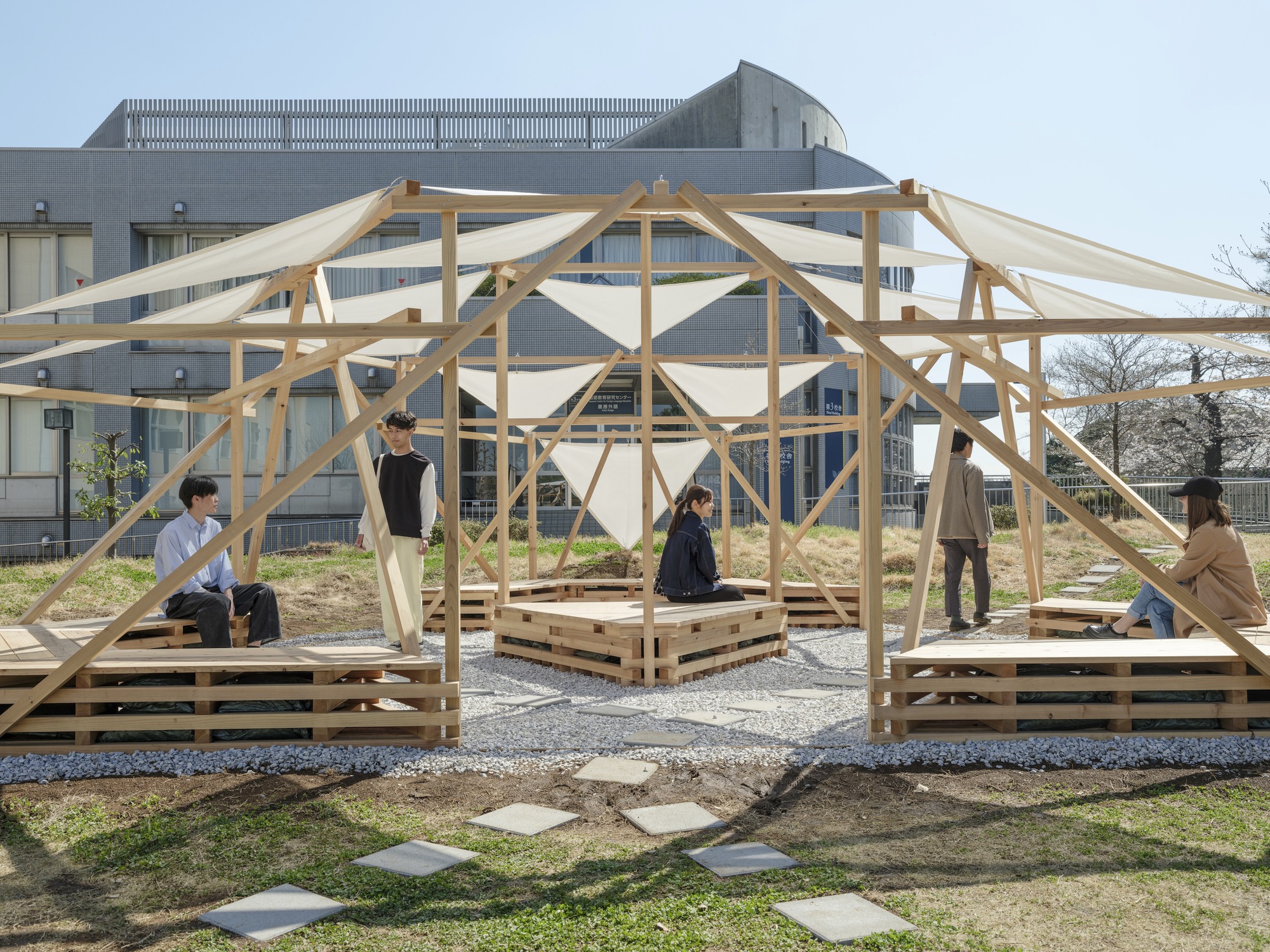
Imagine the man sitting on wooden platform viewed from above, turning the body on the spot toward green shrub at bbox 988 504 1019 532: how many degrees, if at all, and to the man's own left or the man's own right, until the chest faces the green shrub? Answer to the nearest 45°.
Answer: approximately 90° to the man's own left

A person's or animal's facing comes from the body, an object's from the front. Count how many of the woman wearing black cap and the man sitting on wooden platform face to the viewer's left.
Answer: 1

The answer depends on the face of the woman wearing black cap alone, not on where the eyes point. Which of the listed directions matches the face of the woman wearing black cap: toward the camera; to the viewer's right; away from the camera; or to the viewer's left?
to the viewer's left

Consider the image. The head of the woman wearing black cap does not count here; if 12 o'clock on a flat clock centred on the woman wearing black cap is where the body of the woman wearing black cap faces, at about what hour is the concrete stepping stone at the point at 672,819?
The concrete stepping stone is roughly at 10 o'clock from the woman wearing black cap.

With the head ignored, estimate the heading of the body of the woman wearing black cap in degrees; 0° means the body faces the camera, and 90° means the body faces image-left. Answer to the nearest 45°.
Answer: approximately 90°

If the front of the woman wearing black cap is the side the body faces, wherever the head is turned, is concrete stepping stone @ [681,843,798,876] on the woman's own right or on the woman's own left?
on the woman's own left

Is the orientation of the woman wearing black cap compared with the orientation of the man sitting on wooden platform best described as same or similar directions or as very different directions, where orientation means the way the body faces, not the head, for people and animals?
very different directions

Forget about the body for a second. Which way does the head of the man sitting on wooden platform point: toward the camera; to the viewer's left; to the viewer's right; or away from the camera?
to the viewer's right

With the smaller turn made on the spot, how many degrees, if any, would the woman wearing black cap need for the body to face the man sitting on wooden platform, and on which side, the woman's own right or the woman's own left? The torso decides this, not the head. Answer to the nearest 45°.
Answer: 0° — they already face them

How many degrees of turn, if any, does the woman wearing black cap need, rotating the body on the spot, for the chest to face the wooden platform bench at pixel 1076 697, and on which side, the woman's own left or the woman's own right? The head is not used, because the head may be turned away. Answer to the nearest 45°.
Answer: approximately 45° to the woman's own left

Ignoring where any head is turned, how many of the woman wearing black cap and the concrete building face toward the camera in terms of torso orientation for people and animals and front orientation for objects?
1
